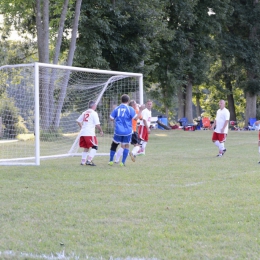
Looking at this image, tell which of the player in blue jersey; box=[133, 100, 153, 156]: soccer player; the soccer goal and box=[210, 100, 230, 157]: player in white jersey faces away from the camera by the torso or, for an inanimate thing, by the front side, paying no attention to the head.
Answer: the player in blue jersey

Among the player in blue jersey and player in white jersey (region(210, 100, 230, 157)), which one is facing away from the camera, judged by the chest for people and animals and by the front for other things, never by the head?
the player in blue jersey

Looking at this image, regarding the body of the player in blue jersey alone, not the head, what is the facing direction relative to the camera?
away from the camera

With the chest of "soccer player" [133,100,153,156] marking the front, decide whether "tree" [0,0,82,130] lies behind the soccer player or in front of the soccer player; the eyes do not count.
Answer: behind

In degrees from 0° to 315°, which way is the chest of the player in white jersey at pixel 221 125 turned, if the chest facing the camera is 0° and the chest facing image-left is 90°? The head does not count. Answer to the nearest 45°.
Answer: approximately 45°

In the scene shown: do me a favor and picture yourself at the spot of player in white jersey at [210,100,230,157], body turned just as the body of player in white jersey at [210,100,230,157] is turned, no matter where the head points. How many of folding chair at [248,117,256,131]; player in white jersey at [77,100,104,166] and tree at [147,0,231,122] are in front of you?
1

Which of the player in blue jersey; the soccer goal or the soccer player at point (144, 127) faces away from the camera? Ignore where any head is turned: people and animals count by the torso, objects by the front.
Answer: the player in blue jersey

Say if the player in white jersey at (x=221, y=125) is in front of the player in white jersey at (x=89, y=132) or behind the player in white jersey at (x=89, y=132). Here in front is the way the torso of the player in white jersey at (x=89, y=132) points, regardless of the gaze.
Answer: in front
